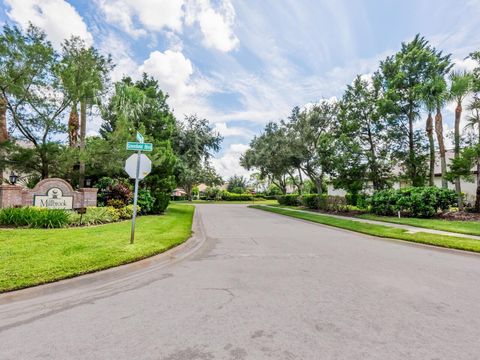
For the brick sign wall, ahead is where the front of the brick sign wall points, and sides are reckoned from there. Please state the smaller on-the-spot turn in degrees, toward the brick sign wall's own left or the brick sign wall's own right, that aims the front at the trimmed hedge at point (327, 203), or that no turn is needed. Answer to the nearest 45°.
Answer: approximately 90° to the brick sign wall's own left

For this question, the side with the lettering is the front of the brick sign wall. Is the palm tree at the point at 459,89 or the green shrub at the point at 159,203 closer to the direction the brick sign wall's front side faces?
the palm tree

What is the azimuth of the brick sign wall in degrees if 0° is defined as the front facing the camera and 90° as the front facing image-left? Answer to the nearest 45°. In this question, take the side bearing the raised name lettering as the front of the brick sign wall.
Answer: approximately 0°

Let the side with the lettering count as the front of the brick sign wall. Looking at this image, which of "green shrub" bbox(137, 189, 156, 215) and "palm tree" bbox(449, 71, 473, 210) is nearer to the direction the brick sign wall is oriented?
the palm tree

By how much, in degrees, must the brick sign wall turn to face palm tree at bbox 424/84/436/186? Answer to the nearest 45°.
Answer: approximately 45° to its left

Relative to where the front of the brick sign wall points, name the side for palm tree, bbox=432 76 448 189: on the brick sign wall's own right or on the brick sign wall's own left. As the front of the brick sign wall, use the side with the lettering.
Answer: on the brick sign wall's own left

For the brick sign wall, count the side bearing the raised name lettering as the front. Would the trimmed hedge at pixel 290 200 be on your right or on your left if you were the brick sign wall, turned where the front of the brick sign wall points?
on your left

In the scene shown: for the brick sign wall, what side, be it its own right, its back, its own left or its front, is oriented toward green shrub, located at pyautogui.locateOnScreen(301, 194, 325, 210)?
left

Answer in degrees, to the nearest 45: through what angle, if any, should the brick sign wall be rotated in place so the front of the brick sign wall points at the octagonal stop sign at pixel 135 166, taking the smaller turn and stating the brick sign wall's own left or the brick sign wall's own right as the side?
0° — it already faces it

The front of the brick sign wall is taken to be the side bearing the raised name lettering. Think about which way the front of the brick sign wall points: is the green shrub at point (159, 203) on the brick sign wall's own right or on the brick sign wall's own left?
on the brick sign wall's own left

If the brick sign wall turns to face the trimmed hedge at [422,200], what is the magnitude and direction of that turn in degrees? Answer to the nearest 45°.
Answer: approximately 45° to its left
